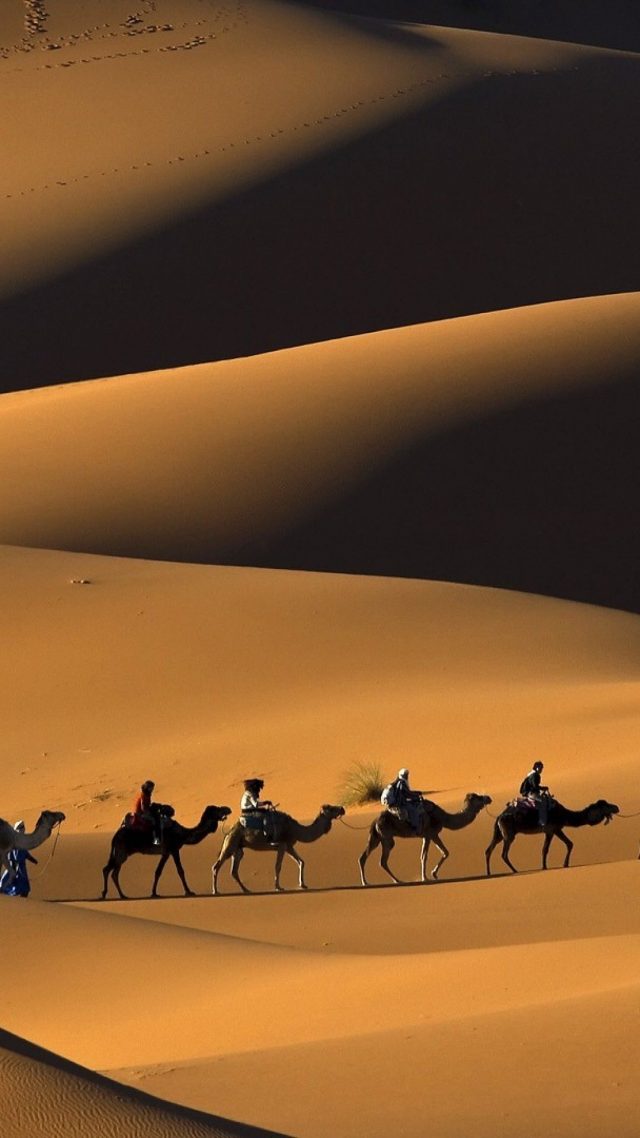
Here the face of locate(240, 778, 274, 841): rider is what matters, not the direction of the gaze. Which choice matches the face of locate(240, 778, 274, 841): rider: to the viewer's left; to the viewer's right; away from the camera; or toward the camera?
to the viewer's right

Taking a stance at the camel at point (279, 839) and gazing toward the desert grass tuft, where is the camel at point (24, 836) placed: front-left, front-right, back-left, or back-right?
back-left

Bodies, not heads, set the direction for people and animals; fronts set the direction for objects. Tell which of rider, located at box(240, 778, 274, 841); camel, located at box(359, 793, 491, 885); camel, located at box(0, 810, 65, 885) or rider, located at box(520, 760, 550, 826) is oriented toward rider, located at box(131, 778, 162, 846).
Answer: camel, located at box(0, 810, 65, 885)

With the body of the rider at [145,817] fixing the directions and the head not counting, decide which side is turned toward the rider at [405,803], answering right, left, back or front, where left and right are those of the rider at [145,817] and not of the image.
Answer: front

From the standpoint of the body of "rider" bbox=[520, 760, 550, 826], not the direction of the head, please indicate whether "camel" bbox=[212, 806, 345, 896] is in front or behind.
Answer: behind

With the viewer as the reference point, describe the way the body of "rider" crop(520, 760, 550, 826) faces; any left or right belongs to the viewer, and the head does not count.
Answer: facing to the right of the viewer

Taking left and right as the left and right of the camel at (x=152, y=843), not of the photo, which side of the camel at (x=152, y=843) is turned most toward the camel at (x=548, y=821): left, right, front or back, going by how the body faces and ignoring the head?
front

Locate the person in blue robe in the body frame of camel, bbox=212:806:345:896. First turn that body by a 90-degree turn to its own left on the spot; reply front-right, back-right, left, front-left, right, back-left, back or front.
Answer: left

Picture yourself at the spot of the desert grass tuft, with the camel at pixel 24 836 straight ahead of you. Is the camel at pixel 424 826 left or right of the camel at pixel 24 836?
left

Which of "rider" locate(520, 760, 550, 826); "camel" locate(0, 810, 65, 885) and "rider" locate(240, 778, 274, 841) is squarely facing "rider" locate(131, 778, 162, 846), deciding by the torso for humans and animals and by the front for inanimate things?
the camel

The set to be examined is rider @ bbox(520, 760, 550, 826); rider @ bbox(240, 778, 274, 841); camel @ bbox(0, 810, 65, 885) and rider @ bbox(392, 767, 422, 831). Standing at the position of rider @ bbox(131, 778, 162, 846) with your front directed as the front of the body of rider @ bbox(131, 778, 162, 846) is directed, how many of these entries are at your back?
1

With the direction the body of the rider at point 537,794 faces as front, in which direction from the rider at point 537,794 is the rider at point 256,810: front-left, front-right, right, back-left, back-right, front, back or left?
back

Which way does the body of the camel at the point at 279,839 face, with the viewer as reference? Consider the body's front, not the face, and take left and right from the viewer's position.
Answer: facing to the right of the viewer

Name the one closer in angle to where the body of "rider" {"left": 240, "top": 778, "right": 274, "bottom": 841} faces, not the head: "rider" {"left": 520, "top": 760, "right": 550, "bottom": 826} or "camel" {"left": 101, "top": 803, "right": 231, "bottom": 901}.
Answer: the rider

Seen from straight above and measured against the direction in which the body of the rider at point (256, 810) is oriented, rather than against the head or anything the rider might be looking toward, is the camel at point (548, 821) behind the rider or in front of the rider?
in front

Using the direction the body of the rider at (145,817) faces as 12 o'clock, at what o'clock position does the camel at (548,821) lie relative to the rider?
The camel is roughly at 12 o'clock from the rider.
